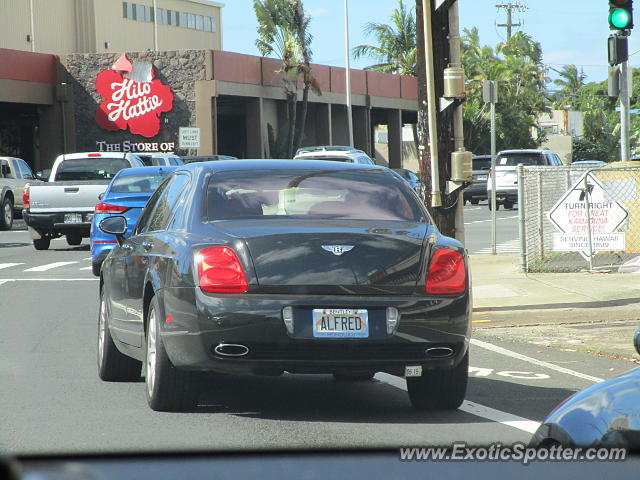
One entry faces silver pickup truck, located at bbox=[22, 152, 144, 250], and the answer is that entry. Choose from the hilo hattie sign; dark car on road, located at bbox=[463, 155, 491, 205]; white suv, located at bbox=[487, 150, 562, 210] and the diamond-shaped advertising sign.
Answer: the hilo hattie sign

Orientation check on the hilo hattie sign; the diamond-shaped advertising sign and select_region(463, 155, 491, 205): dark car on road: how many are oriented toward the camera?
2

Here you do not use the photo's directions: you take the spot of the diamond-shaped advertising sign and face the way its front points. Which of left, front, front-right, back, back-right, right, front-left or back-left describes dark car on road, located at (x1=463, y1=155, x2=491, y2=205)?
back

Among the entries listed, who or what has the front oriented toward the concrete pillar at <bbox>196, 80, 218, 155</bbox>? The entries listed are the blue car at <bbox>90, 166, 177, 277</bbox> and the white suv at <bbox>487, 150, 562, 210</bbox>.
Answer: the blue car

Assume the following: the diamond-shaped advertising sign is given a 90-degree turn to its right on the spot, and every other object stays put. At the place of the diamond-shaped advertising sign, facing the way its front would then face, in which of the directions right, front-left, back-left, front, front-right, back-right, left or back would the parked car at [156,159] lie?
front-right

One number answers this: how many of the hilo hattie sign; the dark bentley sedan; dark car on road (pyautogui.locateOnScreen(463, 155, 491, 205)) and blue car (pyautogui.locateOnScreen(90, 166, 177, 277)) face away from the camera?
3

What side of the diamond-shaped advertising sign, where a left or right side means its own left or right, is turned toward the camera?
front

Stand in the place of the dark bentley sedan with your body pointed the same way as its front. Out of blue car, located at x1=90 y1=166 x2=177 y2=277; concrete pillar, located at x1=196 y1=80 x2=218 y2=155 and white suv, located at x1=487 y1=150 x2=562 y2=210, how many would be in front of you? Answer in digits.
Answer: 3

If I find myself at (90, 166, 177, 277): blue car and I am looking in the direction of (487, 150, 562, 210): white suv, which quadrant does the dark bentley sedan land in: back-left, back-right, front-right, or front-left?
back-right

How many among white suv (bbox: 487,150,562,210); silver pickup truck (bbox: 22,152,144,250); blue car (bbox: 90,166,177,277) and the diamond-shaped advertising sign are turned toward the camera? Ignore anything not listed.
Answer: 1

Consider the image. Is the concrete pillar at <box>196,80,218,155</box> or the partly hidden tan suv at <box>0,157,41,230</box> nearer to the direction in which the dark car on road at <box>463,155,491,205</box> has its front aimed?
the concrete pillar

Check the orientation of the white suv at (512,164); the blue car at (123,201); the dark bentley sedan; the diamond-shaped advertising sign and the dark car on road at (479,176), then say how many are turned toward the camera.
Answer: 1

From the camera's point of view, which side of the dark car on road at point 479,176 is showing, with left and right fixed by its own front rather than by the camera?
back

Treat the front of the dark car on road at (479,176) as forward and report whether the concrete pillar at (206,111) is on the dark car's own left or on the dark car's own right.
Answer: on the dark car's own left

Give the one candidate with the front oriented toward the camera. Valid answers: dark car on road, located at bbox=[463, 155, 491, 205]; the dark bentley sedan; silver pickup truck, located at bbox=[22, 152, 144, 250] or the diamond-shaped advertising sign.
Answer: the diamond-shaped advertising sign

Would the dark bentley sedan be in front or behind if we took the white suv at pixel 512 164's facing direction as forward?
behind

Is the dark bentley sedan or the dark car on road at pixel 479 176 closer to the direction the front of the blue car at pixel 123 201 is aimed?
the dark car on road

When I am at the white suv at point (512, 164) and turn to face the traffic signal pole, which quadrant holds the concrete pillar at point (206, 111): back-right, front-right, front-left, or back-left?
back-right

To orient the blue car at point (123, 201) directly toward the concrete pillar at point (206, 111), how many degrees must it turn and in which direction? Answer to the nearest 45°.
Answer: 0° — it already faces it
